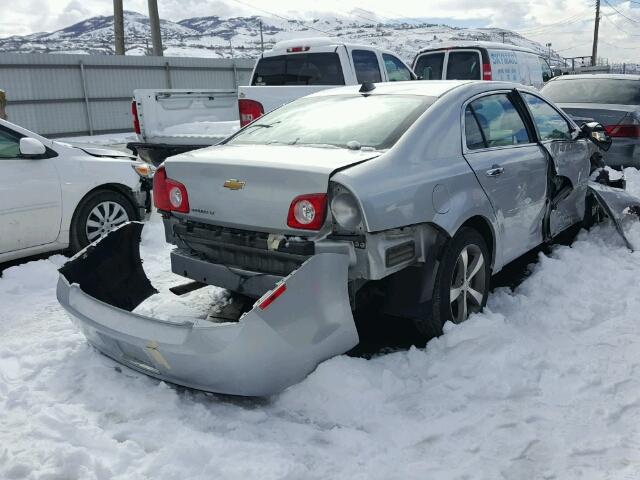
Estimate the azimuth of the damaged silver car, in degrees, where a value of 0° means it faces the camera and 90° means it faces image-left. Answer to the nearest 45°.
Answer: approximately 225°

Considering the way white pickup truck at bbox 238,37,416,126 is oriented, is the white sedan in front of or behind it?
behind

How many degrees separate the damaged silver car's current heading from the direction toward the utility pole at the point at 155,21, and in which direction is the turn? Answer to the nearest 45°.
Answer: approximately 45° to its left

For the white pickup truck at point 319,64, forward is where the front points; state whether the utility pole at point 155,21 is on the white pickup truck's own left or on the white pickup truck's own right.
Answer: on the white pickup truck's own left

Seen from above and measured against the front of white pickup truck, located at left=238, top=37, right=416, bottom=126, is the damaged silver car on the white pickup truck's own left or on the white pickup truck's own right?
on the white pickup truck's own right

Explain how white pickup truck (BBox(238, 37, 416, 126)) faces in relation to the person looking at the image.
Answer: facing away from the viewer and to the right of the viewer

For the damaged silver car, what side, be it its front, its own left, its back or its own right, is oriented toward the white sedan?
left

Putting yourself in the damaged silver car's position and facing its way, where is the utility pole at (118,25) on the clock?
The utility pole is roughly at 10 o'clock from the damaged silver car.

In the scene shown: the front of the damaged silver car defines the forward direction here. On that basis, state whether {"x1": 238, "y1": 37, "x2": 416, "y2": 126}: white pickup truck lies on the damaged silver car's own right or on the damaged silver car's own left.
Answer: on the damaged silver car's own left
